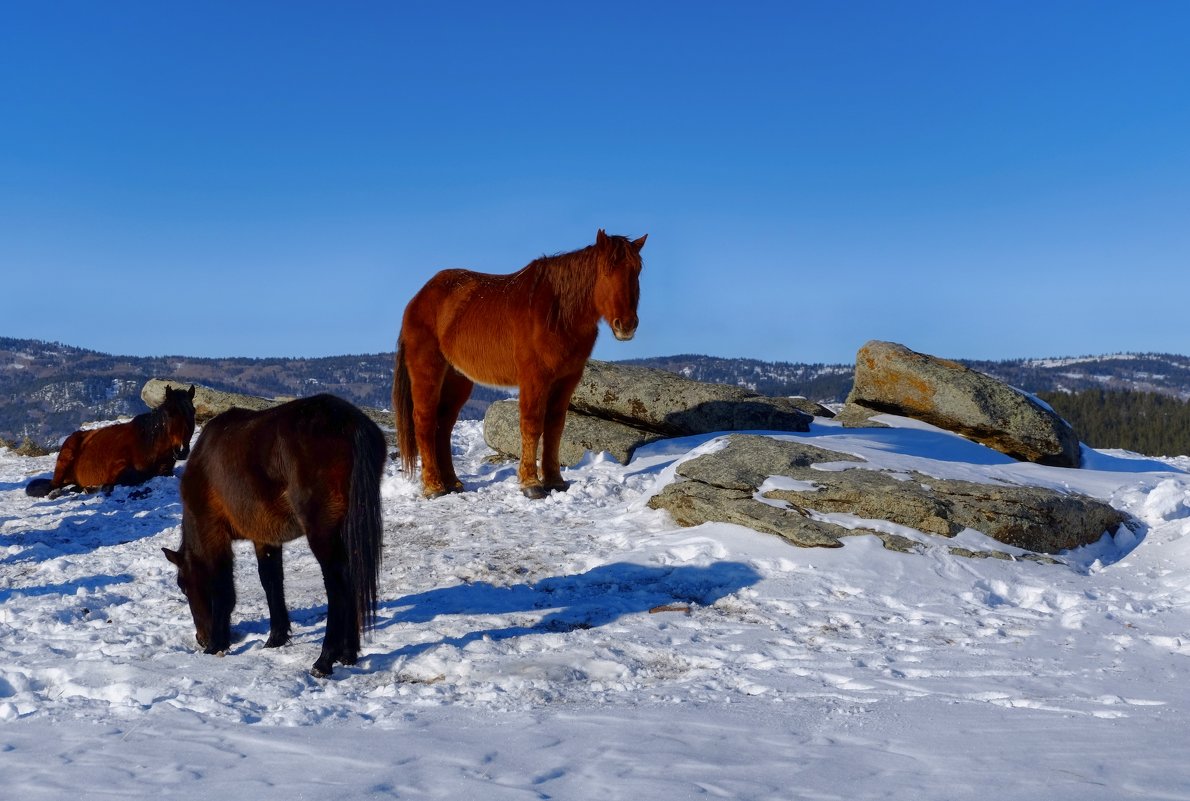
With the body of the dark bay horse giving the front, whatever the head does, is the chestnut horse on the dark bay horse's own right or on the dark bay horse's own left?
on the dark bay horse's own right

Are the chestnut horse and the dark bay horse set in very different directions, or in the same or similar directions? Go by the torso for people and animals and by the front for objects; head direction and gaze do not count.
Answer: very different directions

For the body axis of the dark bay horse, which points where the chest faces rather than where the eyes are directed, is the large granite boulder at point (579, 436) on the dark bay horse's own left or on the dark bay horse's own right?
on the dark bay horse's own right

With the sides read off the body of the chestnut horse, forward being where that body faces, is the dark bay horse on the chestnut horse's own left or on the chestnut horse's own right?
on the chestnut horse's own right

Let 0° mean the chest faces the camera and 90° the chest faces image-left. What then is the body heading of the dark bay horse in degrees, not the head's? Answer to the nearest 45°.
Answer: approximately 135°

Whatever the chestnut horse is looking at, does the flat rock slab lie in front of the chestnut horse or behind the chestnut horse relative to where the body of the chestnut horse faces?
in front

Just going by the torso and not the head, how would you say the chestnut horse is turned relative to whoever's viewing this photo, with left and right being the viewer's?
facing the viewer and to the right of the viewer

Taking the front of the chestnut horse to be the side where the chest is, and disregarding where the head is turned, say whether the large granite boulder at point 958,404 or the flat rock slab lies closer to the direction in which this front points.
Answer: the flat rock slab
